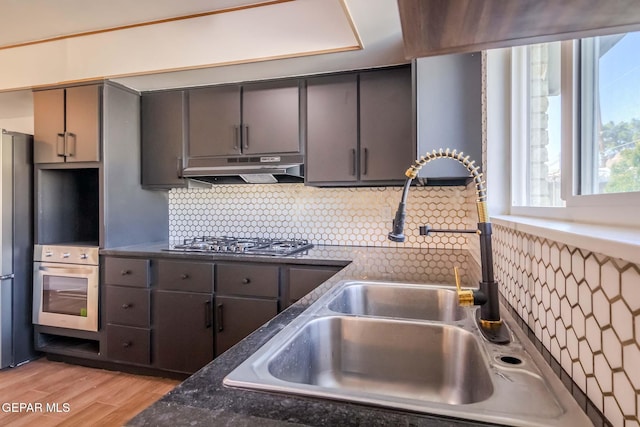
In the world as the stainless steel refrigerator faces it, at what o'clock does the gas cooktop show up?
The gas cooktop is roughly at 9 o'clock from the stainless steel refrigerator.

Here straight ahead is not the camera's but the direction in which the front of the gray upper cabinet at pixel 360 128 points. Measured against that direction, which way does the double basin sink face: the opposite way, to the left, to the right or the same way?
to the right

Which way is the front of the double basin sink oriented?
to the viewer's left

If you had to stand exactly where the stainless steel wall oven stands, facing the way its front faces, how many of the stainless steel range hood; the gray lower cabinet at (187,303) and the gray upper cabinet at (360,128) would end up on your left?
3

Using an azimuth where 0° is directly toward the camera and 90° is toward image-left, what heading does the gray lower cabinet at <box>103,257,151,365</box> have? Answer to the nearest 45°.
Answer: approximately 45°

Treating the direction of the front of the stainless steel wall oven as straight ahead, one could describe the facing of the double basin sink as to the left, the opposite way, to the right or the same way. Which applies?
to the right

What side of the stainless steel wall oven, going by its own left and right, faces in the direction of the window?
left

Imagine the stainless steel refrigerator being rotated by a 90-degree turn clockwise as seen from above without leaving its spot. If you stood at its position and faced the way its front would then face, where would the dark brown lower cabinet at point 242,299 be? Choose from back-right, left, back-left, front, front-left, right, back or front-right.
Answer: back

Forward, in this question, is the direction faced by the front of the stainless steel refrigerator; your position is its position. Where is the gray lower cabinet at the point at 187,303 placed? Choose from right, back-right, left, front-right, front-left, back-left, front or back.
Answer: left
